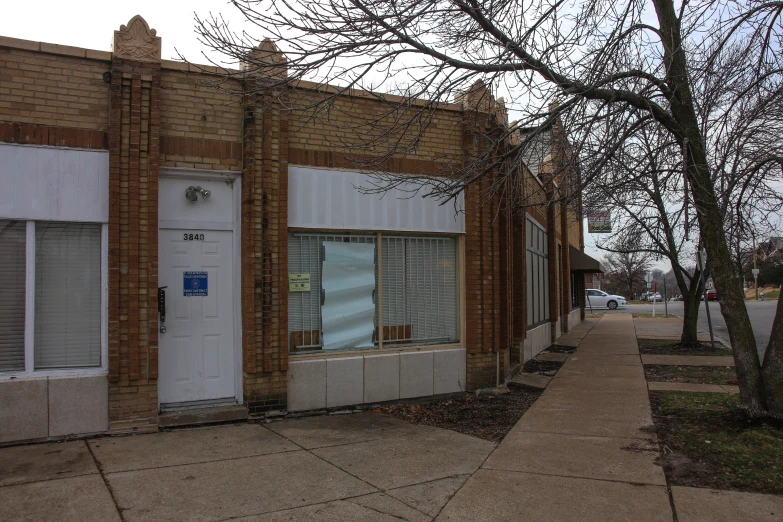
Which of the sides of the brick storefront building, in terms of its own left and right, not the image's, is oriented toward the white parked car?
left

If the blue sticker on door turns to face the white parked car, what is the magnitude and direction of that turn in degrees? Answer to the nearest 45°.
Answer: approximately 135° to its left

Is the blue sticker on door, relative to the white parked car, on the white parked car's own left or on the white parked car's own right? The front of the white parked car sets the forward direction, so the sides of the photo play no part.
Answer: on the white parked car's own right

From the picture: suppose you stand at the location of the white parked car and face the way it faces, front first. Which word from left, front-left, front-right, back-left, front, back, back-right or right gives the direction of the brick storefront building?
right

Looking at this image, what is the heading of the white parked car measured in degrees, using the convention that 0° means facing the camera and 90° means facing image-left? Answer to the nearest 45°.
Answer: approximately 270°

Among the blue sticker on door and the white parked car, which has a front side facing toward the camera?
the blue sticker on door

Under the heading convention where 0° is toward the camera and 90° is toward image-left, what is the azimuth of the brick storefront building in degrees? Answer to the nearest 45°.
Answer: approximately 315°

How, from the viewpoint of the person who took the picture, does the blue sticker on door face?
facing the viewer

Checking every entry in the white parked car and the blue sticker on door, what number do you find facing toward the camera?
1
